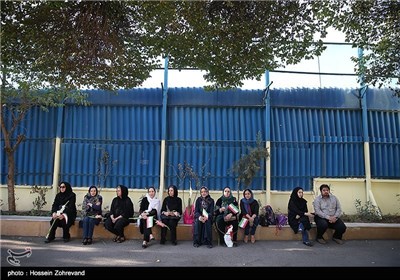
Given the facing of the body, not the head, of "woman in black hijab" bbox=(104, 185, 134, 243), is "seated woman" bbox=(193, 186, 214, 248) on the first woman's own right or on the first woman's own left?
on the first woman's own left

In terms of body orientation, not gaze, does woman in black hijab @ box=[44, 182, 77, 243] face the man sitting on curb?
no

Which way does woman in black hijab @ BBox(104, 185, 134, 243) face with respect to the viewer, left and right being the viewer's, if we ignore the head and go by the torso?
facing the viewer and to the left of the viewer

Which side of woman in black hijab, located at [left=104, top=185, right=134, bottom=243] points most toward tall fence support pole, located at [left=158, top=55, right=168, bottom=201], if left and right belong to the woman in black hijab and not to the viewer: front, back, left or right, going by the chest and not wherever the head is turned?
back

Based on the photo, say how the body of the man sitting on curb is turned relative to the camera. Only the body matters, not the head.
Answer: toward the camera

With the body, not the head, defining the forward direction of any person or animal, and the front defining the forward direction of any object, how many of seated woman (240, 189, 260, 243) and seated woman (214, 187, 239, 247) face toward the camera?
2

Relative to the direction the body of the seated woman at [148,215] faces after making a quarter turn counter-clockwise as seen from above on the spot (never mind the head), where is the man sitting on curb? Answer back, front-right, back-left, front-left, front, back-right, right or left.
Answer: front-left

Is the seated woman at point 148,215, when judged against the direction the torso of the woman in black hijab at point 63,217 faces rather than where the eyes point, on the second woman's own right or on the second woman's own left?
on the second woman's own left

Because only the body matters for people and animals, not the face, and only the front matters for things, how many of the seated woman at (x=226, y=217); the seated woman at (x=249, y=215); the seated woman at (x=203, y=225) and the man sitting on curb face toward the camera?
4

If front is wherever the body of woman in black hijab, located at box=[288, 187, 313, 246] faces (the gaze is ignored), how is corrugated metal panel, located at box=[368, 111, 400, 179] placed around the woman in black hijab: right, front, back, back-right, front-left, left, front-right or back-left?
left

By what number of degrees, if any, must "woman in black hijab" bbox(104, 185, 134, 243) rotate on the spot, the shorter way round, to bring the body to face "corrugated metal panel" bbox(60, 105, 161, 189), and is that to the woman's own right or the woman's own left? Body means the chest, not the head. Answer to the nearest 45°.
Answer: approximately 135° to the woman's own right

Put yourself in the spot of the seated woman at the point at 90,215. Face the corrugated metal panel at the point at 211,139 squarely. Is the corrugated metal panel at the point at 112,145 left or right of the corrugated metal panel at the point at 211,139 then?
left

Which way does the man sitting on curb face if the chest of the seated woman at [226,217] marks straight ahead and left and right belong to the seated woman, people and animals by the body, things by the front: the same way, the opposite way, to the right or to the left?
the same way

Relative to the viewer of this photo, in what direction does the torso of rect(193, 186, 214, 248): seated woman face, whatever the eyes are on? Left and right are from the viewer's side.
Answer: facing the viewer

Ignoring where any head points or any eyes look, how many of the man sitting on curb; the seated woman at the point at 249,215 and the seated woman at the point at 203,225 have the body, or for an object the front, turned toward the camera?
3

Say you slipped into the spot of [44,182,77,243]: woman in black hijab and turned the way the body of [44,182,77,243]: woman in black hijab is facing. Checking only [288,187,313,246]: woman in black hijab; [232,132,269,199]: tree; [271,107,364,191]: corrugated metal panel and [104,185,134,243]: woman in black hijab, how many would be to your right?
0

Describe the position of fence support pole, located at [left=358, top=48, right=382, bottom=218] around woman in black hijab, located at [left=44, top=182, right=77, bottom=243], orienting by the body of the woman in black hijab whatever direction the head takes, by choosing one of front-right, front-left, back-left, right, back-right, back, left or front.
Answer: back-left

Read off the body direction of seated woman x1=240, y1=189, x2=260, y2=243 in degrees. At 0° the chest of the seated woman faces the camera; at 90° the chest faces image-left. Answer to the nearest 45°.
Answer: approximately 0°

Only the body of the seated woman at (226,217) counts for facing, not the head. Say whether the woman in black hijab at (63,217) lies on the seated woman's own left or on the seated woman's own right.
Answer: on the seated woman's own right

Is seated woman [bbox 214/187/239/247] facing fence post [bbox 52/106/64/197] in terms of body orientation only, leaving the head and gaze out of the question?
no
